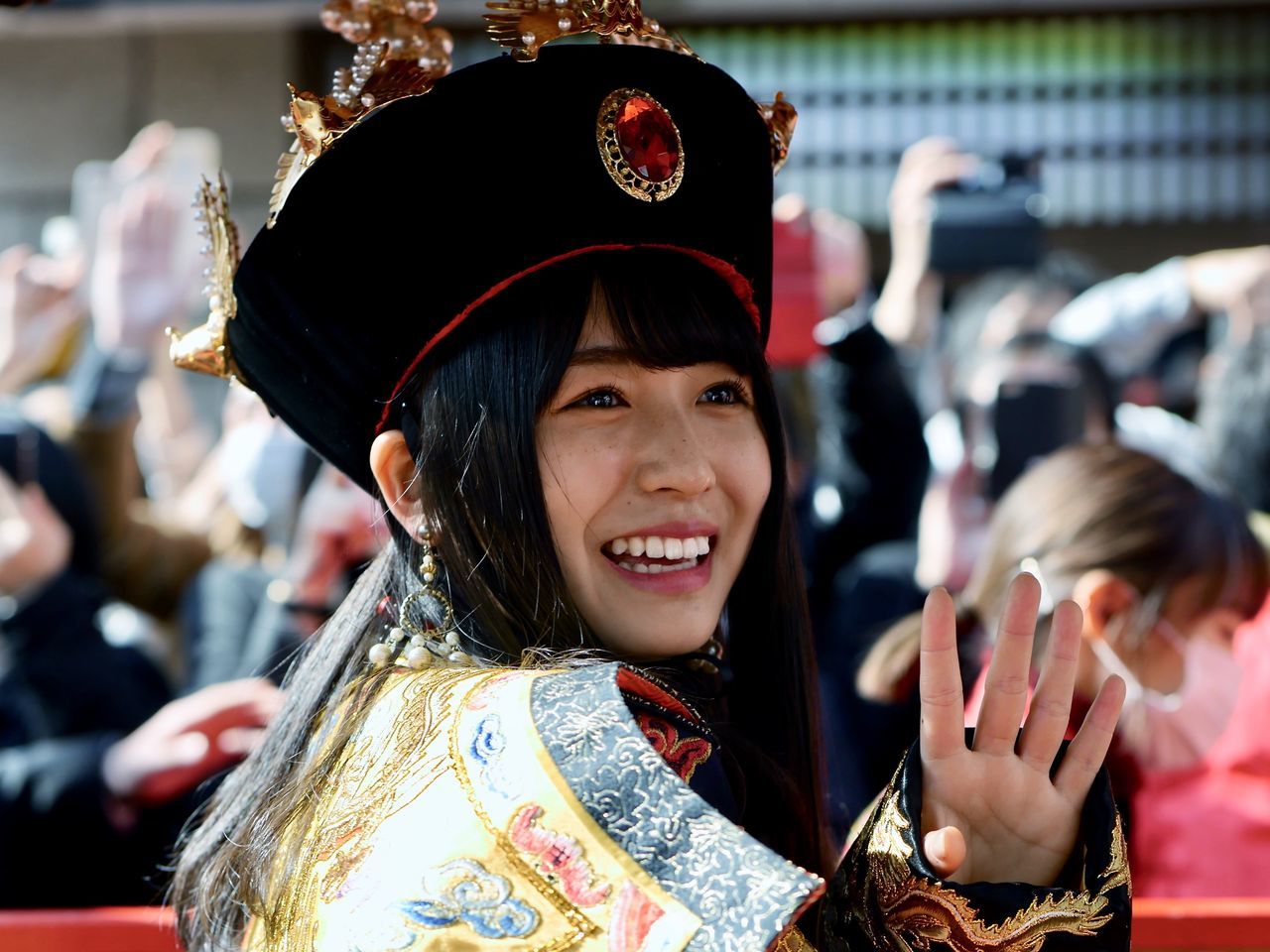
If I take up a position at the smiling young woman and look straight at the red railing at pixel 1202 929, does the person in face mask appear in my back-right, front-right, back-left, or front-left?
front-left

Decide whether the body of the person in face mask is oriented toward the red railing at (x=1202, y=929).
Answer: no
